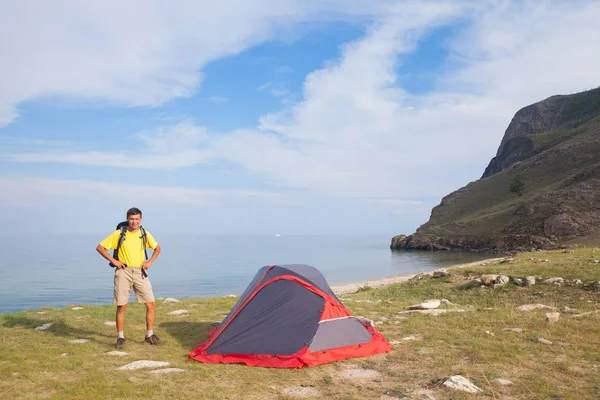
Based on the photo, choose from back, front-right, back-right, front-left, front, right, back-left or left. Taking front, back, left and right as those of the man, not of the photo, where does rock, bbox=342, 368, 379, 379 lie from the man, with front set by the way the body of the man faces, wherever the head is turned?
front-left

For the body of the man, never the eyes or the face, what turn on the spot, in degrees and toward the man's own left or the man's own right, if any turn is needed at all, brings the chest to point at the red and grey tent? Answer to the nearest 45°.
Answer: approximately 45° to the man's own left

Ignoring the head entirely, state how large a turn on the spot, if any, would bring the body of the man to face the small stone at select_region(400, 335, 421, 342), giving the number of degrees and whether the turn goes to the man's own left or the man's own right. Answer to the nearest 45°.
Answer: approximately 90° to the man's own left

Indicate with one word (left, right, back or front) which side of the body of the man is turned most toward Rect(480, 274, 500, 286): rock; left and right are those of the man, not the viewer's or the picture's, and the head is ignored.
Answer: left

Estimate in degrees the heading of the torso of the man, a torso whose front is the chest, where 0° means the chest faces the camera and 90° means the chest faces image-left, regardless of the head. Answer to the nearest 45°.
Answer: approximately 0°

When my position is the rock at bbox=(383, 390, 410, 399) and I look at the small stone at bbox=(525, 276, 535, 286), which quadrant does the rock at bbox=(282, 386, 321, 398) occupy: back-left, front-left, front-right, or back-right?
back-left

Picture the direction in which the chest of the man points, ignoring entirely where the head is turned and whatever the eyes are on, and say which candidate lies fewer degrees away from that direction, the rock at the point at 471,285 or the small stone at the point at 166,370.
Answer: the small stone

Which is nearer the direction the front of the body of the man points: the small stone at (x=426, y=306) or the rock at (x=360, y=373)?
the rock

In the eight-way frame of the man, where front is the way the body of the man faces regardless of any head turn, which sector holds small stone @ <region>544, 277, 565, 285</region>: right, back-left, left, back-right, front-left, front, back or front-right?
left

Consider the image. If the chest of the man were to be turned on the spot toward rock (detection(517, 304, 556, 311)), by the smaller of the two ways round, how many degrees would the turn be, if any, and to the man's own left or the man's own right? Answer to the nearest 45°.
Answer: approximately 90° to the man's own left

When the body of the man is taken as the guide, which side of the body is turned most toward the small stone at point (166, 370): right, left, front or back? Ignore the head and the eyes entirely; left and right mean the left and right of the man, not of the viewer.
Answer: front

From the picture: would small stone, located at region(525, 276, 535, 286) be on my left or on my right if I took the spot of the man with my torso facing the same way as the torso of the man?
on my left

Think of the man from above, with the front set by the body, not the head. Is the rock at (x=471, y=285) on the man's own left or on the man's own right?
on the man's own left
